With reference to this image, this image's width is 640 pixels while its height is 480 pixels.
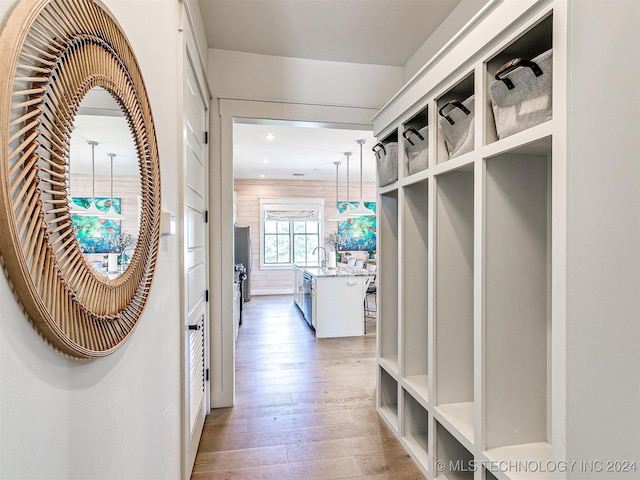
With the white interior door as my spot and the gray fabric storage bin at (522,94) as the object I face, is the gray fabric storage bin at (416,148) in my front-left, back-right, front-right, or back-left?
front-left

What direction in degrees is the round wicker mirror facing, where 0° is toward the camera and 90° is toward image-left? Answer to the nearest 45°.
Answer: approximately 315°

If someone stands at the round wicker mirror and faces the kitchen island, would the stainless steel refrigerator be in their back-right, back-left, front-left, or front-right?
front-left

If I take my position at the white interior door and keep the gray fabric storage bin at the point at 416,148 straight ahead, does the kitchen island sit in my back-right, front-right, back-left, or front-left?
front-left

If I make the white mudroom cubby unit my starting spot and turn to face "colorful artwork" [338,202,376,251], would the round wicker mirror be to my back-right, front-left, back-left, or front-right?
back-left

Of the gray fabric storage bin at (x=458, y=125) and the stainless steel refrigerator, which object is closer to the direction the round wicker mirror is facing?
the gray fabric storage bin

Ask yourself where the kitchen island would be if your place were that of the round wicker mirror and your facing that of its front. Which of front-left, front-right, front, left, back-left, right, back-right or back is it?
left

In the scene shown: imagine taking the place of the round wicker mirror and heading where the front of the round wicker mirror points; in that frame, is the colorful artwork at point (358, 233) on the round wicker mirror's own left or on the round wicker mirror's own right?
on the round wicker mirror's own left

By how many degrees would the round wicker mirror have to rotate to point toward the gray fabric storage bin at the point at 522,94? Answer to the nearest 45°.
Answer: approximately 45° to its left

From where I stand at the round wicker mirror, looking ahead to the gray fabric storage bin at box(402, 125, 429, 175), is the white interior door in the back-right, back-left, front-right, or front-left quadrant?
front-left
